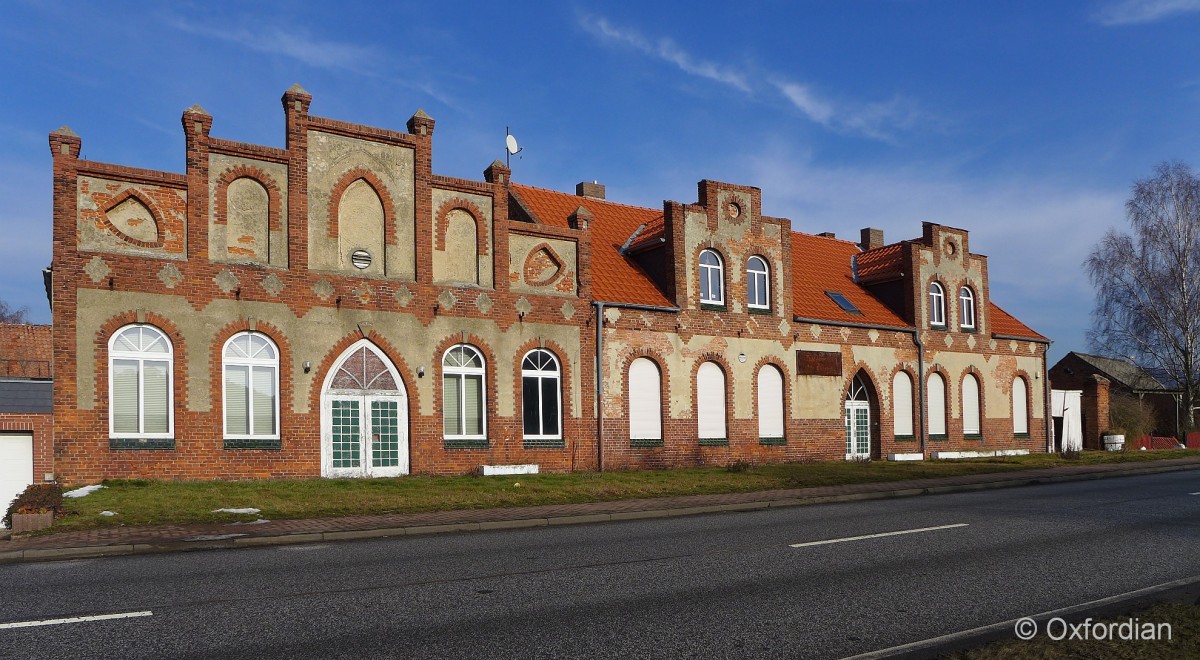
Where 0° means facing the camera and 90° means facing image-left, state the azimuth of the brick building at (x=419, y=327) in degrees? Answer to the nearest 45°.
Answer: approximately 315°
